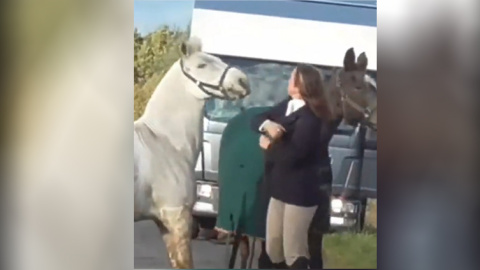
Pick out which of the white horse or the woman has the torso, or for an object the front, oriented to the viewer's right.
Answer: the white horse

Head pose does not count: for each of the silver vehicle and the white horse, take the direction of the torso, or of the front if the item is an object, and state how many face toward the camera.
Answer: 1

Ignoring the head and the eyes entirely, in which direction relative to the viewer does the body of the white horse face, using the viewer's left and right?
facing to the right of the viewer

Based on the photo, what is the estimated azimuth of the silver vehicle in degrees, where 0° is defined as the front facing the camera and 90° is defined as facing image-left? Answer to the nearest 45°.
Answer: approximately 0°
